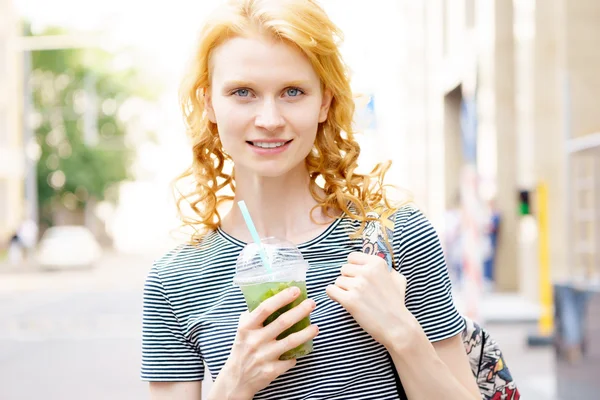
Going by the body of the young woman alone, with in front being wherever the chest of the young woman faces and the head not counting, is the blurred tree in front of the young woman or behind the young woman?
behind

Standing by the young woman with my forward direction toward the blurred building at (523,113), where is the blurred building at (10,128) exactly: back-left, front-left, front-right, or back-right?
front-left

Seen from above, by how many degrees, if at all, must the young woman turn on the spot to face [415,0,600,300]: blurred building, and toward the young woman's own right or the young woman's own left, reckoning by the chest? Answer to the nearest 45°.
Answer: approximately 180°

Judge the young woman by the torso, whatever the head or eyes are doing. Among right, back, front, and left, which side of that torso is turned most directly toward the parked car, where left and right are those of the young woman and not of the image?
back

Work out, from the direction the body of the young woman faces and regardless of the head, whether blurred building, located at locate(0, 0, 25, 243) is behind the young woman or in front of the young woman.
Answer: behind

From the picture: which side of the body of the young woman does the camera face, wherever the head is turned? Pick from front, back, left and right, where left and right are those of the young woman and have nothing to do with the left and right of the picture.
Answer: front
